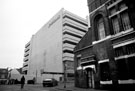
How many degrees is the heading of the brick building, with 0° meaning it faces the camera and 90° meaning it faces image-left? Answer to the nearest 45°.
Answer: approximately 45°
